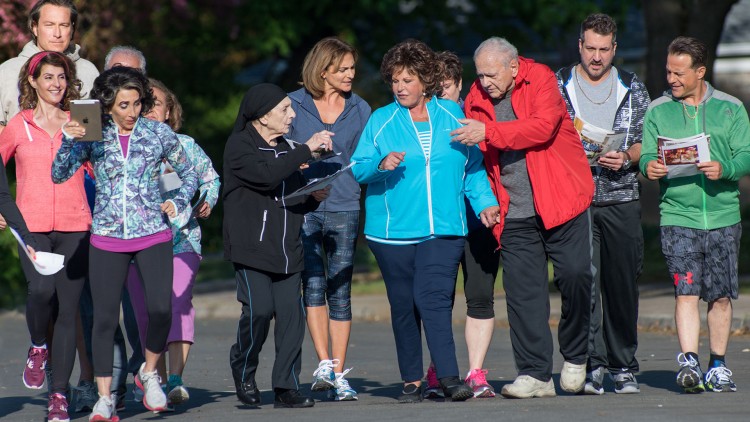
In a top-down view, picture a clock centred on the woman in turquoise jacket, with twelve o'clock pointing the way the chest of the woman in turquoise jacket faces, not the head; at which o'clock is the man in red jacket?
The man in red jacket is roughly at 9 o'clock from the woman in turquoise jacket.

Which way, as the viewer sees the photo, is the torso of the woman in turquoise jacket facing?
toward the camera

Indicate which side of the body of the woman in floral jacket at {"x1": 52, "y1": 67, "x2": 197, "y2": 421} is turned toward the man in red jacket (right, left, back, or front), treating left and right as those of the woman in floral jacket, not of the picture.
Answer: left

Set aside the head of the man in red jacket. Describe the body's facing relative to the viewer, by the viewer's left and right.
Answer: facing the viewer and to the left of the viewer

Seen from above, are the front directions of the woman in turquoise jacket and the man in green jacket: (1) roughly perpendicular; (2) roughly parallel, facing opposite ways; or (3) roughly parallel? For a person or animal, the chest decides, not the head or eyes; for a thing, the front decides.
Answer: roughly parallel

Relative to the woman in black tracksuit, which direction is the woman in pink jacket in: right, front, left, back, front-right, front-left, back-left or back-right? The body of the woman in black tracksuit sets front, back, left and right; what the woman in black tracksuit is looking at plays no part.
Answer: back-right

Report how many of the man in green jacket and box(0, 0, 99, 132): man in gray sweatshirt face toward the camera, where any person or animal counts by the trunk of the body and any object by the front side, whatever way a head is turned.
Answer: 2

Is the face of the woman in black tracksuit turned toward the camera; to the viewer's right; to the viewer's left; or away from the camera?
to the viewer's right

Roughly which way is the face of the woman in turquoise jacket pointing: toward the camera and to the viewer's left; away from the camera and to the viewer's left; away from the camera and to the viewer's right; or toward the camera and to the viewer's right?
toward the camera and to the viewer's left

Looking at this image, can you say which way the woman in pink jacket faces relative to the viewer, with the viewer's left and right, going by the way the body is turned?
facing the viewer

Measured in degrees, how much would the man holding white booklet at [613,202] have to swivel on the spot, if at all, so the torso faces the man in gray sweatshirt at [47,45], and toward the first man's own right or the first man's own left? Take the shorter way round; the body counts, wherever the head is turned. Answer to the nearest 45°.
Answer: approximately 90° to the first man's own right

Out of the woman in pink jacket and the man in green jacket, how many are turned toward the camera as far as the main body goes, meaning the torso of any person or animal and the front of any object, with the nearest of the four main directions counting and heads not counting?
2

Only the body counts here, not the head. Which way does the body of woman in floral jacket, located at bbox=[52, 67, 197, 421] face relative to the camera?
toward the camera

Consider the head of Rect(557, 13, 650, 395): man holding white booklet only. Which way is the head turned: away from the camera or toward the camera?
toward the camera
